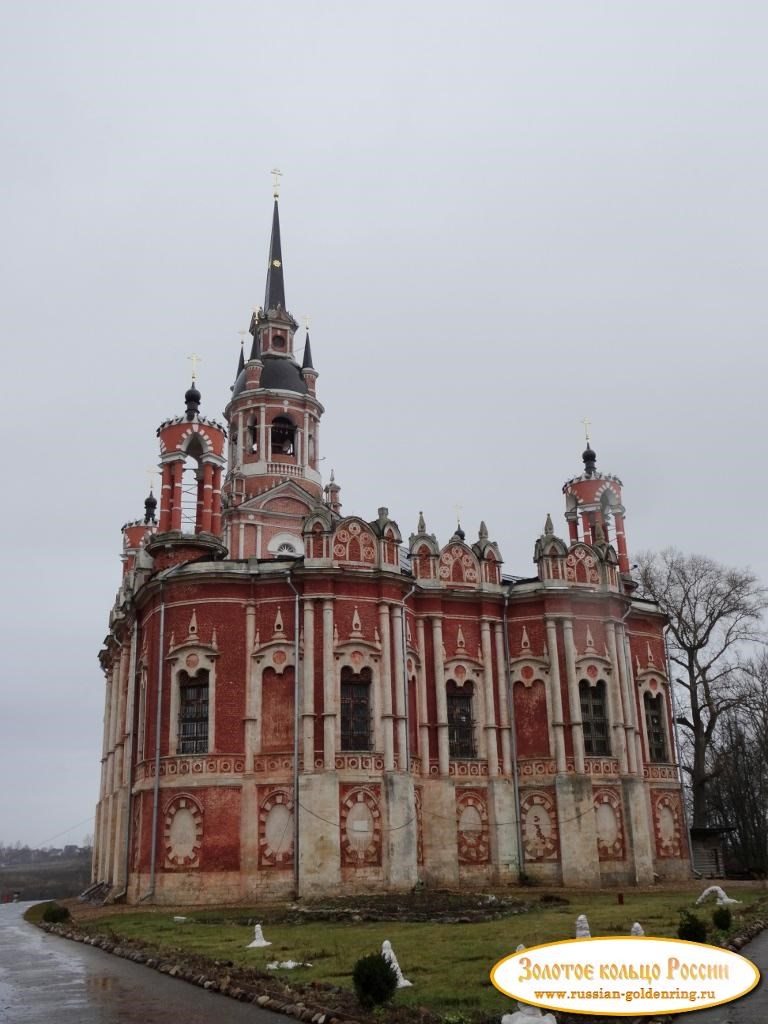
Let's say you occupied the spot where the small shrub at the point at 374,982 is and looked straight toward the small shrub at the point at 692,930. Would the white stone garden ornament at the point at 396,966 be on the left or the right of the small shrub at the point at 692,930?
left

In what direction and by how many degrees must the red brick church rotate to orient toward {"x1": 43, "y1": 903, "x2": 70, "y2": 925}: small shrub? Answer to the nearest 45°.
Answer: approximately 90° to its left

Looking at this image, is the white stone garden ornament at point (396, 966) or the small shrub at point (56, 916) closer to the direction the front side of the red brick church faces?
the small shrub

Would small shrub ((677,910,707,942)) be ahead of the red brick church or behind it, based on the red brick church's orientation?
behind

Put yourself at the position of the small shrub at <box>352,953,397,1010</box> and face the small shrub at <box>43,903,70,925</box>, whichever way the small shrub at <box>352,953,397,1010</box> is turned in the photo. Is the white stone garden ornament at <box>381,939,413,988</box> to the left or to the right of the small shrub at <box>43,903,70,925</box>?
right

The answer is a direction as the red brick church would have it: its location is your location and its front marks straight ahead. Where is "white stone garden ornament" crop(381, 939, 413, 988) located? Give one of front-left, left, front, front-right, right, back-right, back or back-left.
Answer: back-left

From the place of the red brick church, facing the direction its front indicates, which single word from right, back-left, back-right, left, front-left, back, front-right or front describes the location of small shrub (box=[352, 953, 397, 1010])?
back-left

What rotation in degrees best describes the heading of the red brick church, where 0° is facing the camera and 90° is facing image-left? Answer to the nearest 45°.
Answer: approximately 135°

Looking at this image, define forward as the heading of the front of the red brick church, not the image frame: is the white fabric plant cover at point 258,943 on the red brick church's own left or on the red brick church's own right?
on the red brick church's own left

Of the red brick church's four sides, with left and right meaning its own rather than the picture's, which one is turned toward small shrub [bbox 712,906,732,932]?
back
